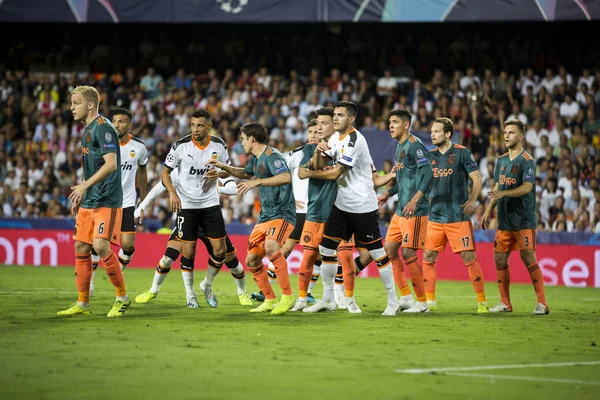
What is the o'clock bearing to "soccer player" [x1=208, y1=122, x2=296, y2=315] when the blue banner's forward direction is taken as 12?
The soccer player is roughly at 12 o'clock from the blue banner.

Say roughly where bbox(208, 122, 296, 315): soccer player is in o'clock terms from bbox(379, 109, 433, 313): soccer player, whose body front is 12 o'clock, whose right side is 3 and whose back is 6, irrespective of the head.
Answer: bbox(208, 122, 296, 315): soccer player is roughly at 1 o'clock from bbox(379, 109, 433, 313): soccer player.

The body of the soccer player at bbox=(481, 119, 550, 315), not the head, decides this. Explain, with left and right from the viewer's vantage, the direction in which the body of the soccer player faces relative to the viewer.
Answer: facing the viewer and to the left of the viewer

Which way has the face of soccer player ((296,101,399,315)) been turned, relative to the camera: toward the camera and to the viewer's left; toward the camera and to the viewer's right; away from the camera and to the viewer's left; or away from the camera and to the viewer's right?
toward the camera and to the viewer's left

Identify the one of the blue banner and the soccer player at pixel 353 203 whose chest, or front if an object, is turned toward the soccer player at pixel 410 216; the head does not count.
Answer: the blue banner

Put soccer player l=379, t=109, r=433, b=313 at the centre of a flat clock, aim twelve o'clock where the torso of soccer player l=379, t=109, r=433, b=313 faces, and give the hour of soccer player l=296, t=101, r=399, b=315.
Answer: soccer player l=296, t=101, r=399, b=315 is roughly at 12 o'clock from soccer player l=379, t=109, r=433, b=313.

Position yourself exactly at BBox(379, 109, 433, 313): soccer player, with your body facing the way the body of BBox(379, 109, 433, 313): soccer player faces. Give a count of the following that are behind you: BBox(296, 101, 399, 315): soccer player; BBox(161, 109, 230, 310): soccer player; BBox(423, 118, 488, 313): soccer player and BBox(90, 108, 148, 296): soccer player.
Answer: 1

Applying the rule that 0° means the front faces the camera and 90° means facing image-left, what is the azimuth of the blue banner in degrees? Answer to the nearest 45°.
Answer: approximately 0°

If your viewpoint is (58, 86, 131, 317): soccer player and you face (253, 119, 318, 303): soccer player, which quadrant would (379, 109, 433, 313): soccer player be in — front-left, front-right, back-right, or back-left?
front-right

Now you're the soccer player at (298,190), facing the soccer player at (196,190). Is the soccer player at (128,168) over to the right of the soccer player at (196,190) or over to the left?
right

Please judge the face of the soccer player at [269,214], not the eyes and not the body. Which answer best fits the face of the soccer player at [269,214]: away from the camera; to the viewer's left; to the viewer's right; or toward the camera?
to the viewer's left
